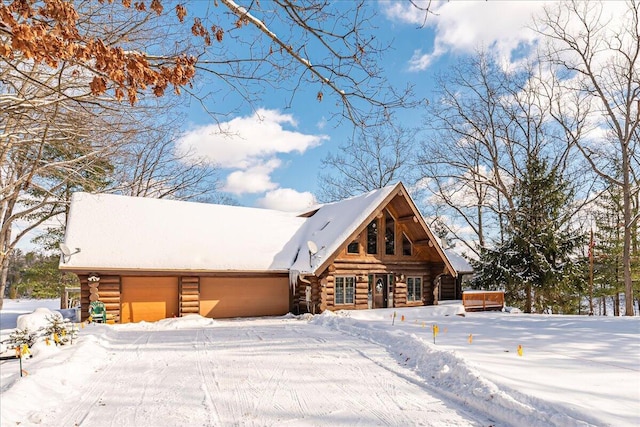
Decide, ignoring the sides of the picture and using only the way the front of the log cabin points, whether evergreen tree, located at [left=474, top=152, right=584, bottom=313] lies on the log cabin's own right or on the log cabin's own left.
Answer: on the log cabin's own left

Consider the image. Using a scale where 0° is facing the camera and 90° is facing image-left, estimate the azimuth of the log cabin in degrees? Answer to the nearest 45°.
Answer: approximately 315°
